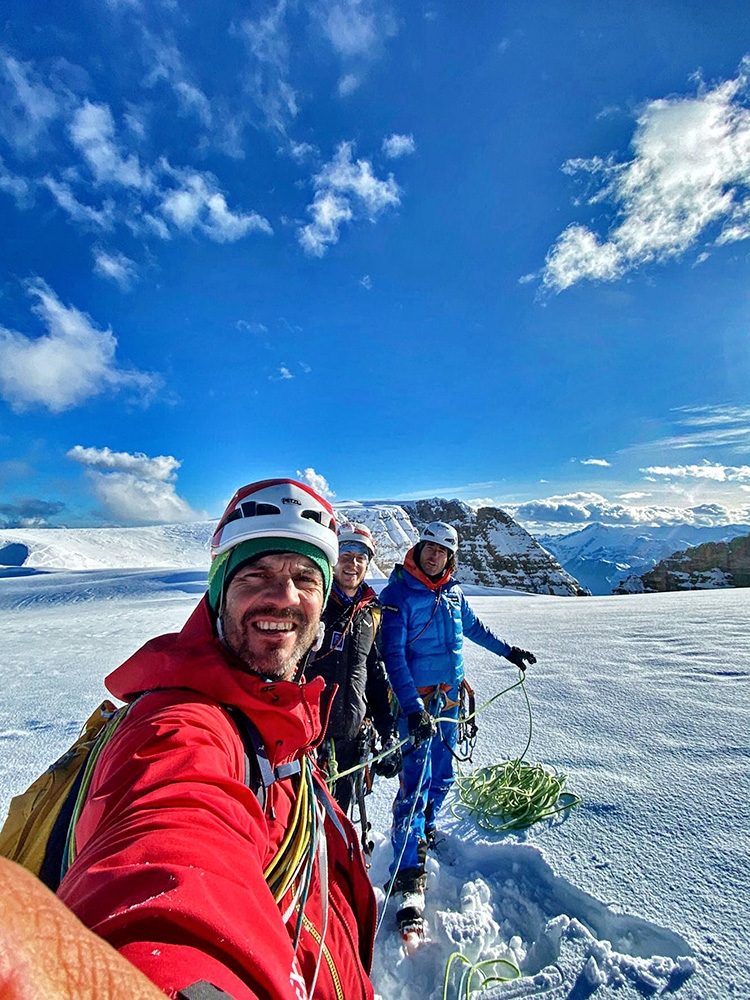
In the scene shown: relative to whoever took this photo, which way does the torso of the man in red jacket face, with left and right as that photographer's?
facing the viewer and to the right of the viewer

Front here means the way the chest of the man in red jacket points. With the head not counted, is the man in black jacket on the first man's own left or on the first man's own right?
on the first man's own left

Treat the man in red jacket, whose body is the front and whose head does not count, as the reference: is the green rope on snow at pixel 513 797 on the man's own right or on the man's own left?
on the man's own left

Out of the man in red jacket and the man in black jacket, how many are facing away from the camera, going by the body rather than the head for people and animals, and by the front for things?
0

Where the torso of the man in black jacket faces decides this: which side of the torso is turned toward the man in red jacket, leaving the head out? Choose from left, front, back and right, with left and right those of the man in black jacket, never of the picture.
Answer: front

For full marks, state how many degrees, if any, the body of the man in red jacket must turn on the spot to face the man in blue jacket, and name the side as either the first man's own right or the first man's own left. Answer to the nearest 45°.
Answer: approximately 90° to the first man's own left

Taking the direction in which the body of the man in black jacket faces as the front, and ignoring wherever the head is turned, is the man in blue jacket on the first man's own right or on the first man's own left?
on the first man's own left

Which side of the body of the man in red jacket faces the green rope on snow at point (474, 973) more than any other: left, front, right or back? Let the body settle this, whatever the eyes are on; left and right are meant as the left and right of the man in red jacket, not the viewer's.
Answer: left

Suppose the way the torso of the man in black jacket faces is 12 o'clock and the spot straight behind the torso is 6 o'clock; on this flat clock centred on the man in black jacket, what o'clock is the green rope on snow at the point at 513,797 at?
The green rope on snow is roughly at 8 o'clock from the man in black jacket.
